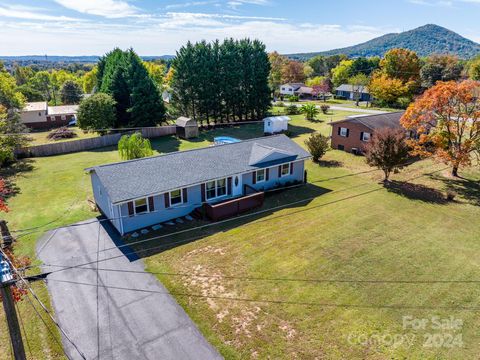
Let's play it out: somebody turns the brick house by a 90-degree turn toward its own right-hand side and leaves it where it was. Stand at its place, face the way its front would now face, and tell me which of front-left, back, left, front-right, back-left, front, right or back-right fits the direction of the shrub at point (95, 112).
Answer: front-right

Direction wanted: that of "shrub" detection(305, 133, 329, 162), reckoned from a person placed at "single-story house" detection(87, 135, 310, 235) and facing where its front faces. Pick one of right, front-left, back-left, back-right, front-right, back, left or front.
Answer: left

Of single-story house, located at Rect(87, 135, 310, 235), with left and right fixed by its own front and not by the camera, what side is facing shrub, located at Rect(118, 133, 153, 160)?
back

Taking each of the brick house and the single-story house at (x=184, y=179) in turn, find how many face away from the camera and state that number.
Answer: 0

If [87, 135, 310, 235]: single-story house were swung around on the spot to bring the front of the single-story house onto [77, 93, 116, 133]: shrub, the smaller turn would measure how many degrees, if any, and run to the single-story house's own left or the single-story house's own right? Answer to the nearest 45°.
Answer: approximately 180°

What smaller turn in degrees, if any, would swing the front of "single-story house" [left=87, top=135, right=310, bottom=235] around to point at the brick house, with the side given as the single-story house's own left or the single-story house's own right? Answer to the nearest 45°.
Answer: approximately 90° to the single-story house's own left

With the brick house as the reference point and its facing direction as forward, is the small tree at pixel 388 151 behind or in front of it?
in front

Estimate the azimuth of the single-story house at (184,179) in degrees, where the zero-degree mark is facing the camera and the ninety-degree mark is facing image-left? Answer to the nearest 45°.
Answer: approximately 315°

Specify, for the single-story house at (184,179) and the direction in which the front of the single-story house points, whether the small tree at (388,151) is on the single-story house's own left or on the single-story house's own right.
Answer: on the single-story house's own left

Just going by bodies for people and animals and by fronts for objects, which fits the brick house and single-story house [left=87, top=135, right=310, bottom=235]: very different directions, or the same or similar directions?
same or similar directions

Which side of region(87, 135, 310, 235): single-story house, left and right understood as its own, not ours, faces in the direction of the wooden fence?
back
